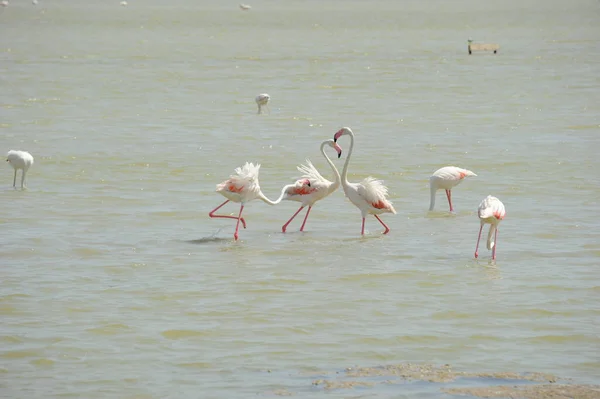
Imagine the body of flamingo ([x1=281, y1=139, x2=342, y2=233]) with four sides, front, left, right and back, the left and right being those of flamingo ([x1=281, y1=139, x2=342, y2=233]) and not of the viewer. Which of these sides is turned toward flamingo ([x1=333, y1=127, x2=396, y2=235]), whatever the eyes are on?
front

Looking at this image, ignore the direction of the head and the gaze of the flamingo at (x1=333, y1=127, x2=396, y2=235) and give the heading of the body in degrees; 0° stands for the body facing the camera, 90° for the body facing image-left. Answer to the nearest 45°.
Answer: approximately 90°

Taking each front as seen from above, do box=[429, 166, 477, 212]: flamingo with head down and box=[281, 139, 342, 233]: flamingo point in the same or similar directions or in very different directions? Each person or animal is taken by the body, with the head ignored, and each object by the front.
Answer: very different directions

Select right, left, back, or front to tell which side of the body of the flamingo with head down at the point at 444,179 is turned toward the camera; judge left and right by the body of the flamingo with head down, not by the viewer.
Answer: left

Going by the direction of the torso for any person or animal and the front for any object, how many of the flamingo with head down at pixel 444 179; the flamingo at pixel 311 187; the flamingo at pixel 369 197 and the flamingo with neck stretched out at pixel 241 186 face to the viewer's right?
2

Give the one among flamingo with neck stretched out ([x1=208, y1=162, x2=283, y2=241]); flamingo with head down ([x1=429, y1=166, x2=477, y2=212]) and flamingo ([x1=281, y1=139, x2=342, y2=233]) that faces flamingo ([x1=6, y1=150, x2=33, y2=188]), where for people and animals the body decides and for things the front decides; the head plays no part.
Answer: flamingo with head down ([x1=429, y1=166, x2=477, y2=212])

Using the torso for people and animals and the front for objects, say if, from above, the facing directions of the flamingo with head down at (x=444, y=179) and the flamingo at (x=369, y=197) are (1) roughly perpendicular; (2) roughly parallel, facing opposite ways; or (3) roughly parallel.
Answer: roughly parallel

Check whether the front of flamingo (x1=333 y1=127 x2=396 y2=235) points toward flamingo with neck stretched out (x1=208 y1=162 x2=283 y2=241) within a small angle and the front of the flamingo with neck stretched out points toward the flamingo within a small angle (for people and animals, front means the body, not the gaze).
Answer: yes

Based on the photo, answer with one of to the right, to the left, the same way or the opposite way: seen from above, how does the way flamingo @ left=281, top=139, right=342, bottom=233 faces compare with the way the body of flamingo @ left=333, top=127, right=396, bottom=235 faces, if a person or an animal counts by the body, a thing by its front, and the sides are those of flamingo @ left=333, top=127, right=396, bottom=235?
the opposite way

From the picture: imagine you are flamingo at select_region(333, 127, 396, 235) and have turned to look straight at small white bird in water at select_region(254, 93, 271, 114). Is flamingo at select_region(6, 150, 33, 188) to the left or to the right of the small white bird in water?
left

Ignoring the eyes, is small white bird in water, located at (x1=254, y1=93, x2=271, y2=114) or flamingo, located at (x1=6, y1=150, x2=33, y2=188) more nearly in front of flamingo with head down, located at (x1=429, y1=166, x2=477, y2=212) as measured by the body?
the flamingo

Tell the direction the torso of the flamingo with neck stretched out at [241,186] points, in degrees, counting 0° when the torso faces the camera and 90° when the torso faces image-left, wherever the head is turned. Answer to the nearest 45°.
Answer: approximately 270°

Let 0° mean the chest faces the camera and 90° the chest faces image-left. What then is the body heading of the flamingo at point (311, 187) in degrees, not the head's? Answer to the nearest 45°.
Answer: approximately 270°

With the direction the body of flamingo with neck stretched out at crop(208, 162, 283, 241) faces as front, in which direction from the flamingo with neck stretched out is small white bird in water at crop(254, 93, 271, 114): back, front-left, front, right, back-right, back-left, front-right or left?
left

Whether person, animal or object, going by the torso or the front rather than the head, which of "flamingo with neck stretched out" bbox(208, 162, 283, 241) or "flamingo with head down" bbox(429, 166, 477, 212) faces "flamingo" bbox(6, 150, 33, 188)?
"flamingo with head down" bbox(429, 166, 477, 212)
